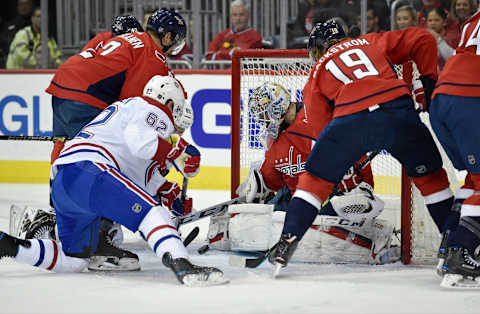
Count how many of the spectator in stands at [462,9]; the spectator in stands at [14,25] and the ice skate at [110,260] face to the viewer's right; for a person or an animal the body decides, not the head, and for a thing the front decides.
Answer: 1

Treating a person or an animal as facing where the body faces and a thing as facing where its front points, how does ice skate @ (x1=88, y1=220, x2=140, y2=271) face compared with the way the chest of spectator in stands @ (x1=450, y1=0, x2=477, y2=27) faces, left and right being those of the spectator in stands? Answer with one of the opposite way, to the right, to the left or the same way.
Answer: to the left

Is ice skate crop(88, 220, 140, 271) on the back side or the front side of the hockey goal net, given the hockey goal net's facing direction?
on the front side

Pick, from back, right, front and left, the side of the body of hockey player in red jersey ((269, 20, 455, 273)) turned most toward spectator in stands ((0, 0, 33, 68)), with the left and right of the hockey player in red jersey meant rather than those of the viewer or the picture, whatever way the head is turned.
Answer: front

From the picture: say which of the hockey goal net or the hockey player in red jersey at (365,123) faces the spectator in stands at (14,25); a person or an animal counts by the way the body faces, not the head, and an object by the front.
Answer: the hockey player in red jersey

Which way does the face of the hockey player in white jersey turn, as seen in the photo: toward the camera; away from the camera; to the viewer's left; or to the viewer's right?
to the viewer's right

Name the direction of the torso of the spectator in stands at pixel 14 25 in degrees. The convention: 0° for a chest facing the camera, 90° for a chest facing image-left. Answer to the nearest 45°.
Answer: approximately 0°

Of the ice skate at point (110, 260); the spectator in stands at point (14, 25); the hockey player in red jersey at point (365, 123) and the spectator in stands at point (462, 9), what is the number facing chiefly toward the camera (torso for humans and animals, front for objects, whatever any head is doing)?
2

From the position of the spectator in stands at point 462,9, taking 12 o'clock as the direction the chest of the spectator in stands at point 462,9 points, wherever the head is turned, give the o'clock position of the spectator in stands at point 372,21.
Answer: the spectator in stands at point 372,21 is roughly at 3 o'clock from the spectator in stands at point 462,9.

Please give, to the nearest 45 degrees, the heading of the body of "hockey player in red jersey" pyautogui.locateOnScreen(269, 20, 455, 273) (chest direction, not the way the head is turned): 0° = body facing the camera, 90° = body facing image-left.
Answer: approximately 135°

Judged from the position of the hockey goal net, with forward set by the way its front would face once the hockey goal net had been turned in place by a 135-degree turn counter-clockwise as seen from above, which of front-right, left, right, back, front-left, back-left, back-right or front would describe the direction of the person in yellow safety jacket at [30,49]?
back-left

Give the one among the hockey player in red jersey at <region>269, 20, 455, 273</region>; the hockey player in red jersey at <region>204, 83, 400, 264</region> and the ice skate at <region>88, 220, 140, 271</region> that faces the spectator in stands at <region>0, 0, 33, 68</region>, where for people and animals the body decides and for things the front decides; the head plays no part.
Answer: the hockey player in red jersey at <region>269, 20, 455, 273</region>

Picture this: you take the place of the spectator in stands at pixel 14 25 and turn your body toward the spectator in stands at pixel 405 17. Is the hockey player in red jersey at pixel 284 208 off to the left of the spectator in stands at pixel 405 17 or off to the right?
right

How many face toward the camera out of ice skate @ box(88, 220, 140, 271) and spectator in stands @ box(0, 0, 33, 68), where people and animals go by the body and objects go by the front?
1

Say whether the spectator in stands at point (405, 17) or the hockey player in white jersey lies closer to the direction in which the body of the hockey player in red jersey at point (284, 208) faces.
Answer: the hockey player in white jersey

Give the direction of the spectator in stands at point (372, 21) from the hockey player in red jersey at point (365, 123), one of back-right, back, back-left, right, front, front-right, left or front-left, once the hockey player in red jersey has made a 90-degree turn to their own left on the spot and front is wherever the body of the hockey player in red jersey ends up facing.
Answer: back-right
